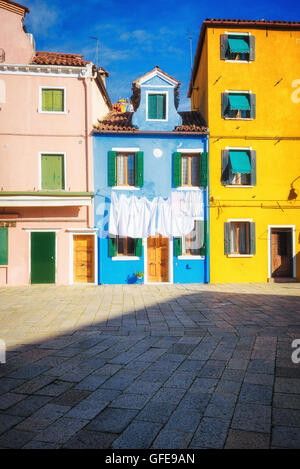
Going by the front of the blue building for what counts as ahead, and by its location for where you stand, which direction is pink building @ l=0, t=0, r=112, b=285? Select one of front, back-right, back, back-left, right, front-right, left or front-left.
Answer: right

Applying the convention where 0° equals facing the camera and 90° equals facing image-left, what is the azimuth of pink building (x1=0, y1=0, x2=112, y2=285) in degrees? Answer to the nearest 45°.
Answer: approximately 0°

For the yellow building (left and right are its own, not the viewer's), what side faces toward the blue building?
right

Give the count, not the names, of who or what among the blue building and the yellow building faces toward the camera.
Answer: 2

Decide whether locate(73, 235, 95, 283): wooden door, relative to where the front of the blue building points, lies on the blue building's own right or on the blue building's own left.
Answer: on the blue building's own right

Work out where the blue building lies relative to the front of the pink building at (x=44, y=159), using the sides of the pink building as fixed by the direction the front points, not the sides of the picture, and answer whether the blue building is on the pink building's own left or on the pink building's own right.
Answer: on the pink building's own left

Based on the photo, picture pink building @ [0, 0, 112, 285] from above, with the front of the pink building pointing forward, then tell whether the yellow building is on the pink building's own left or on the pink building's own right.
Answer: on the pink building's own left
